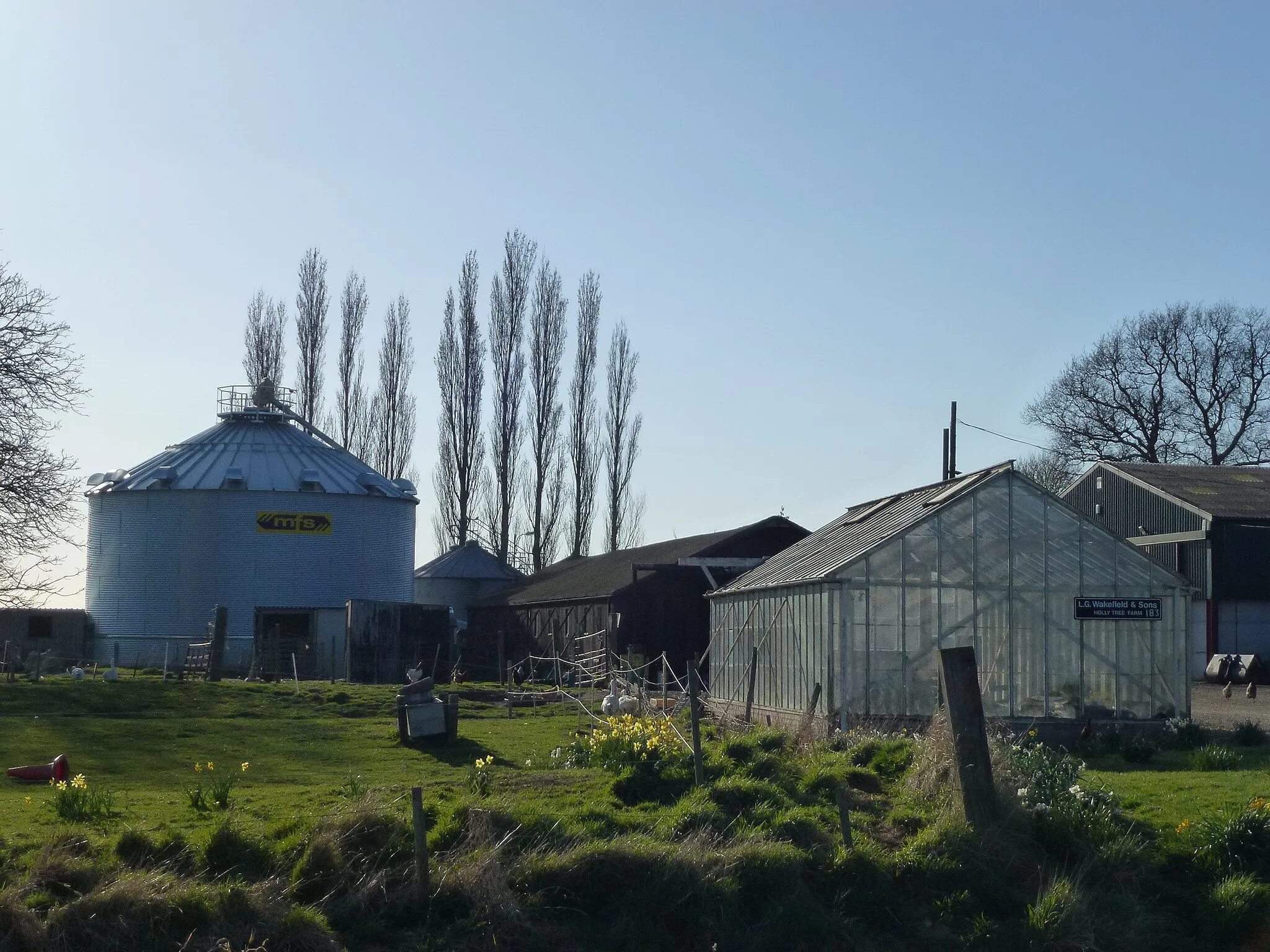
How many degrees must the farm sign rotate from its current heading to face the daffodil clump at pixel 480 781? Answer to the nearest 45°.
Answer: approximately 45° to its right

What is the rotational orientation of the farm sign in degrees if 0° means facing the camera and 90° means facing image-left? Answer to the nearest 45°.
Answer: approximately 0°

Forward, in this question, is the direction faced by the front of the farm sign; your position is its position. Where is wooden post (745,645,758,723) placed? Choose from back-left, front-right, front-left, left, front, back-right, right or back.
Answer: right

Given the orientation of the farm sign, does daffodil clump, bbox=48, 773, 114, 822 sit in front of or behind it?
in front

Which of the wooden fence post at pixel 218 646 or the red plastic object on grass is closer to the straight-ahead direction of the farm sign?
the red plastic object on grass

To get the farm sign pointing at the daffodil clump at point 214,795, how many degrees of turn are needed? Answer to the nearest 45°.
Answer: approximately 45° to its right

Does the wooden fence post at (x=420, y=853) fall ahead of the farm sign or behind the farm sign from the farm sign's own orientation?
ahead

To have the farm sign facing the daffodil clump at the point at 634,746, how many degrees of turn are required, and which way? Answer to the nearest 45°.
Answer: approximately 45° to its right

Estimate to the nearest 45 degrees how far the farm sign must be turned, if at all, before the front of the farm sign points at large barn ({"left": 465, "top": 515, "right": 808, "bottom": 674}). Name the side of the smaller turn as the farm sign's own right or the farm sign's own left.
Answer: approximately 135° to the farm sign's own right
